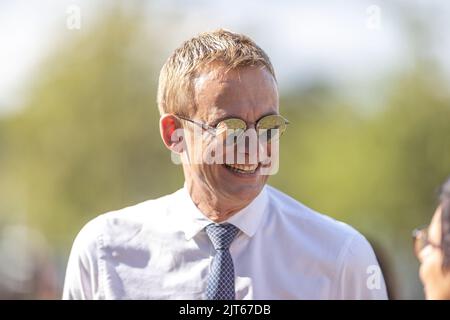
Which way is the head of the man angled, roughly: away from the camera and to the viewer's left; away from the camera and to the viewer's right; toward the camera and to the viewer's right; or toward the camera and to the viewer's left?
toward the camera and to the viewer's right

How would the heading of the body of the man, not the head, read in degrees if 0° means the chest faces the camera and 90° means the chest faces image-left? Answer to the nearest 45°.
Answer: approximately 0°
